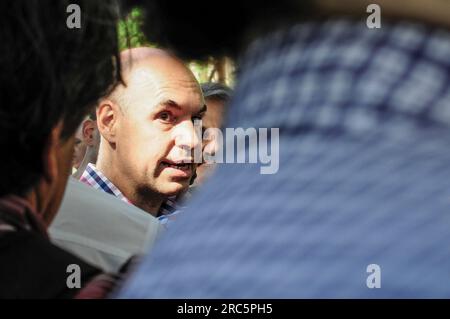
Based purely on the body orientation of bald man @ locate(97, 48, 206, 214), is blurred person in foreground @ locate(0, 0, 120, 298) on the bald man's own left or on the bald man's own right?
on the bald man's own right

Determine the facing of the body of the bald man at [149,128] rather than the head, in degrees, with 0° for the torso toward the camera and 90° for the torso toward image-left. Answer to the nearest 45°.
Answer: approximately 315°

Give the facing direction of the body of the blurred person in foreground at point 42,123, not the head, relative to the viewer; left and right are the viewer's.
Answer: facing away from the viewer and to the right of the viewer

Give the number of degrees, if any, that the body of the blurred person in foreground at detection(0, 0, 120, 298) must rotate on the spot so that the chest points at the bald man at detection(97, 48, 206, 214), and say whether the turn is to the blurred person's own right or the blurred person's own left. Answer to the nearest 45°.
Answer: approximately 45° to the blurred person's own left

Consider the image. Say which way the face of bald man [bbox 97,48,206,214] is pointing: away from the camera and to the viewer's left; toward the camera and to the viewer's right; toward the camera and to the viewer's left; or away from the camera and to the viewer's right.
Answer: toward the camera and to the viewer's right

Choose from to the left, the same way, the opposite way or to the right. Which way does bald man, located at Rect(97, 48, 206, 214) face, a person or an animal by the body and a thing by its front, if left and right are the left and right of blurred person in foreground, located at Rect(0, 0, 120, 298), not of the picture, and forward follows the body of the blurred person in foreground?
to the right

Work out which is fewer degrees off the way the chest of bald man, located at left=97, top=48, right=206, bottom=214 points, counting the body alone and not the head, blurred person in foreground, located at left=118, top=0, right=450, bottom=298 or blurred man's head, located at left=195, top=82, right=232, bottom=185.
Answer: the blurred person in foreground
